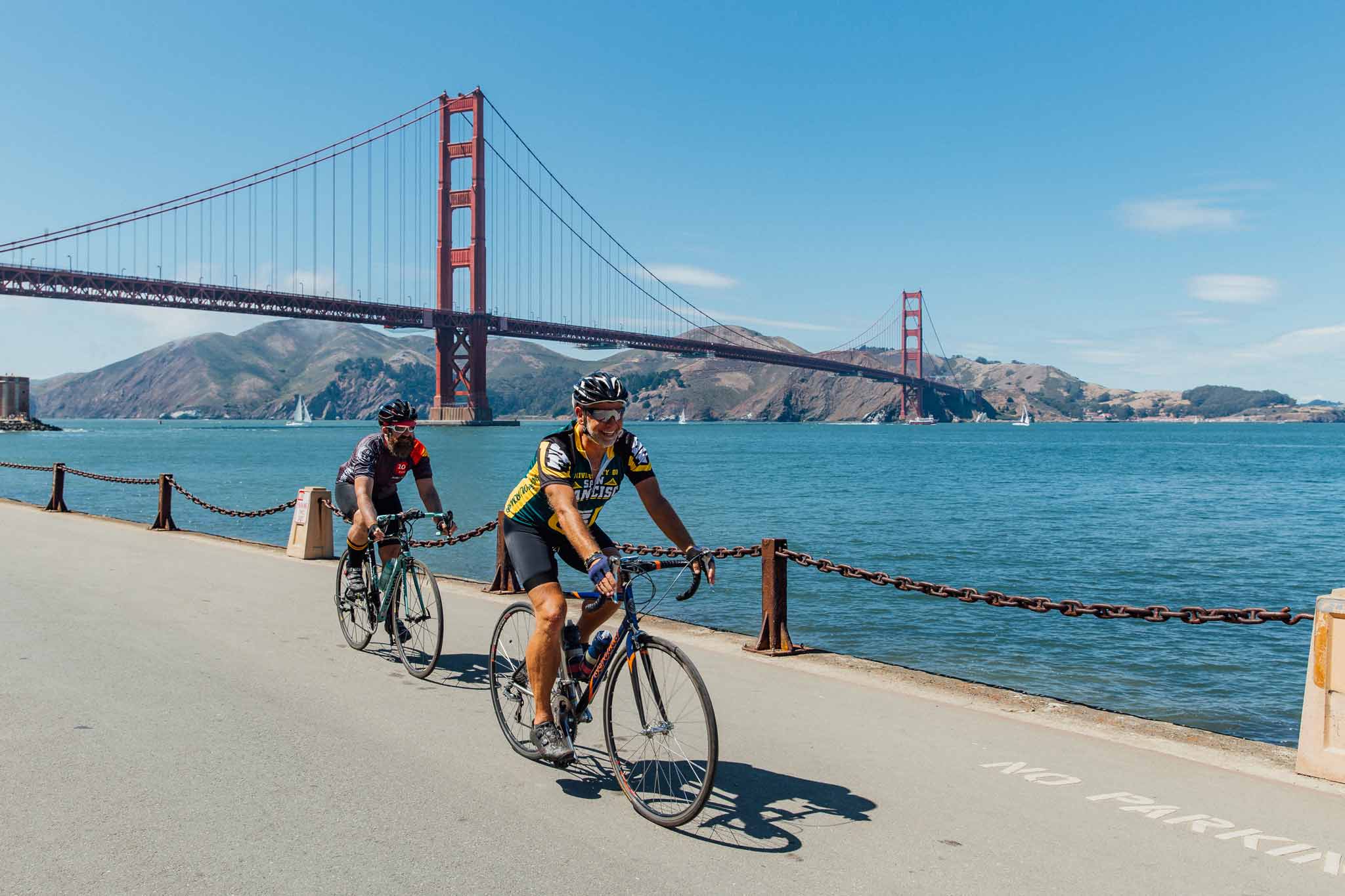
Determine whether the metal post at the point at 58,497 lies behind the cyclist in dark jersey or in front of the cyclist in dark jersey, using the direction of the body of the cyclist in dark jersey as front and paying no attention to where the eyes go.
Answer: behind

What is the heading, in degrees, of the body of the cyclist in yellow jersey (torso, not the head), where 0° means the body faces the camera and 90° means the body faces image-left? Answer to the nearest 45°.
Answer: approximately 315°

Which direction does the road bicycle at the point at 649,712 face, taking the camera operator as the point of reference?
facing the viewer and to the right of the viewer

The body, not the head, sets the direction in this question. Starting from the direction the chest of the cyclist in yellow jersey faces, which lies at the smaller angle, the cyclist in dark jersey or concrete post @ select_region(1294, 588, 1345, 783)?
the concrete post

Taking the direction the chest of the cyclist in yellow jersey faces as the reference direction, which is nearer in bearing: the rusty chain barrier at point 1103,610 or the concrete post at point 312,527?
the rusty chain barrier

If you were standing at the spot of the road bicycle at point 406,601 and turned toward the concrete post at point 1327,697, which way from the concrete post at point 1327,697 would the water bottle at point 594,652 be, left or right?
right

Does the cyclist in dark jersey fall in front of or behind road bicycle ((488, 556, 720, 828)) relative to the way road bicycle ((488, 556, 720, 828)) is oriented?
behind

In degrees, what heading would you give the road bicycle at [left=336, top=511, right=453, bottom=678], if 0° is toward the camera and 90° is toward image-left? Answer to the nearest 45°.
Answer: approximately 315°

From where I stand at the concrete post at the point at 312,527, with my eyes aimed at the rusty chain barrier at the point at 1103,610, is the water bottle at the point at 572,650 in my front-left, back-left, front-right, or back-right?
front-right

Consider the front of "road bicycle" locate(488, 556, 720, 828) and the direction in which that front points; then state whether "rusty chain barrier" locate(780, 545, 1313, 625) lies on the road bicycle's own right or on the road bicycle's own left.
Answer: on the road bicycle's own left

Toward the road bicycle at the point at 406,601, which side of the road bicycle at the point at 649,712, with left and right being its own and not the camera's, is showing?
back

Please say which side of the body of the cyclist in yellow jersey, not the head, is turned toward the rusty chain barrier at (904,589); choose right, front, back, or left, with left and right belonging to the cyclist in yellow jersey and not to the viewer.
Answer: left
